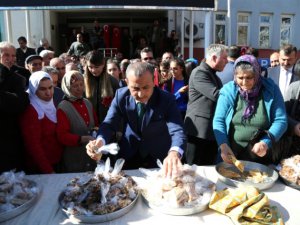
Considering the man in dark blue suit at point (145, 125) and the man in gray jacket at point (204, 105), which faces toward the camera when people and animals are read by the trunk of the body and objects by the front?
the man in dark blue suit

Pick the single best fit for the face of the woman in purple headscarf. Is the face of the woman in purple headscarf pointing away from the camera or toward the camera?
toward the camera

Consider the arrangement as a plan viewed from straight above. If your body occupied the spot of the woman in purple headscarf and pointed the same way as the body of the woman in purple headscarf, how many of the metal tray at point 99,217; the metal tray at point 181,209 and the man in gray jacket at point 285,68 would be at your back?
1

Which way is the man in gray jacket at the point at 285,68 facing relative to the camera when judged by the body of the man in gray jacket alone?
toward the camera

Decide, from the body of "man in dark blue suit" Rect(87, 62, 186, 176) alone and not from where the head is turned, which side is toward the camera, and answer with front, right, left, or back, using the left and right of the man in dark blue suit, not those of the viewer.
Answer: front

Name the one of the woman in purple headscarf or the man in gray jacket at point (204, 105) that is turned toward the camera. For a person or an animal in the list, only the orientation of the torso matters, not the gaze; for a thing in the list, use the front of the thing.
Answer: the woman in purple headscarf

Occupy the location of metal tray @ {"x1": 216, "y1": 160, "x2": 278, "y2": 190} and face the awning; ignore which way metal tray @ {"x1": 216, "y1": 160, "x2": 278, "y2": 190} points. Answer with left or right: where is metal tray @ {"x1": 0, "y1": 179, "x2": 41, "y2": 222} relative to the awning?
left

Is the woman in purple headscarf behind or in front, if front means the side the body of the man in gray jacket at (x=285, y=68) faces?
in front

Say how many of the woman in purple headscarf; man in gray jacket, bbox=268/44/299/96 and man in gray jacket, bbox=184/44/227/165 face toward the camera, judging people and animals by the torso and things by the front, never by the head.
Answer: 2
